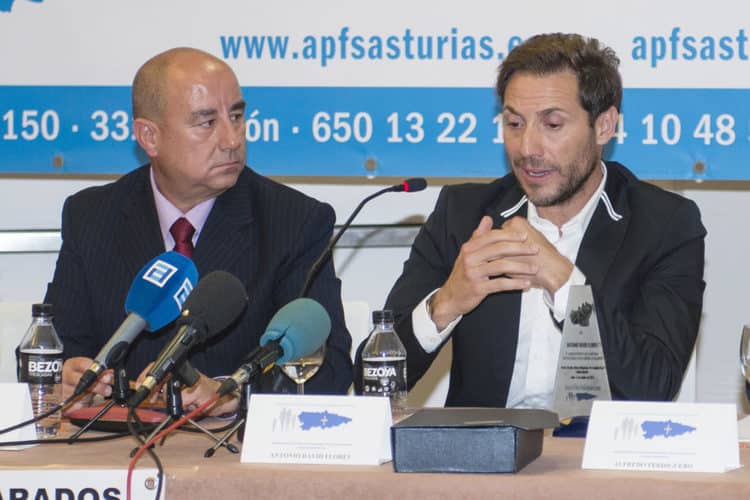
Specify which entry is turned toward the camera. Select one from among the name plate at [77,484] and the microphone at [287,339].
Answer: the name plate

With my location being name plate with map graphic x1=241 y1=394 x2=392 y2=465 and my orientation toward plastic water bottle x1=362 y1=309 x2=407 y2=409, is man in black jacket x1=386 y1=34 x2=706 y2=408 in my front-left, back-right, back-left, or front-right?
front-right

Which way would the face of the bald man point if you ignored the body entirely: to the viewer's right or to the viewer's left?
to the viewer's right

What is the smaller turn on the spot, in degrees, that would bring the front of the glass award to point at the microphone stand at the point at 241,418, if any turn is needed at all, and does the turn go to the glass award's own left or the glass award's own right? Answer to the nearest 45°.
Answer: approximately 45° to the glass award's own right

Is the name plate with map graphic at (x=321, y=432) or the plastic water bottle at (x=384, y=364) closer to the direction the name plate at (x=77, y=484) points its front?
the name plate with map graphic

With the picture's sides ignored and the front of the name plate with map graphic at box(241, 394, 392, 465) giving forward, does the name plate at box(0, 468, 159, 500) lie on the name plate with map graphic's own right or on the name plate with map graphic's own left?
on the name plate with map graphic's own right

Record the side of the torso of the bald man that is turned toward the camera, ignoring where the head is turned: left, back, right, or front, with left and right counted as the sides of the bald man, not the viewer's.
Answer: front

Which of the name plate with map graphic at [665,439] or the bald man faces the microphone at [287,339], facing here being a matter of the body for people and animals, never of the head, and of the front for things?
the bald man

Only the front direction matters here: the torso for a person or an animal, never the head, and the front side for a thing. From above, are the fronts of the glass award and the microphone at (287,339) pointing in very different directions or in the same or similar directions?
very different directions

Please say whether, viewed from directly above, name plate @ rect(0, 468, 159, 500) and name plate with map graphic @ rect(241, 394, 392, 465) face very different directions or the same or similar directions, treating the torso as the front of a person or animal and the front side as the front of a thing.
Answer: same or similar directions

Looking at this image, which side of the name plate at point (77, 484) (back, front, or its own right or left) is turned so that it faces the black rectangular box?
left

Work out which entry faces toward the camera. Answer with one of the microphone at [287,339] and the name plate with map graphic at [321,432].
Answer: the name plate with map graphic

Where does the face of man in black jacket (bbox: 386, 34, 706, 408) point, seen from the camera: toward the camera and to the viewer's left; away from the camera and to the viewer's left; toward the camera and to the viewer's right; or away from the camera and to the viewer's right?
toward the camera and to the viewer's left

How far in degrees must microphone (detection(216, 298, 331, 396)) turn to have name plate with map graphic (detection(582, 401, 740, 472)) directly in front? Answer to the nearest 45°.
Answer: approximately 90° to its right

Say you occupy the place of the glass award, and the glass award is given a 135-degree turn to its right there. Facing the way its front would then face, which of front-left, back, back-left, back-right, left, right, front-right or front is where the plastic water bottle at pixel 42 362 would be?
front-left

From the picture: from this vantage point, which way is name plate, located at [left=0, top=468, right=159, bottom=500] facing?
toward the camera

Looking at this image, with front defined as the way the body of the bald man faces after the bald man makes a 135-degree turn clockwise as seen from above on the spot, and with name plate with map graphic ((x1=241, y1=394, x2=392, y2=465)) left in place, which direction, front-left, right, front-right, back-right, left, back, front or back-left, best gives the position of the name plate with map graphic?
back-left

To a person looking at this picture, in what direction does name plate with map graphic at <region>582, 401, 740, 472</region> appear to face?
facing the viewer

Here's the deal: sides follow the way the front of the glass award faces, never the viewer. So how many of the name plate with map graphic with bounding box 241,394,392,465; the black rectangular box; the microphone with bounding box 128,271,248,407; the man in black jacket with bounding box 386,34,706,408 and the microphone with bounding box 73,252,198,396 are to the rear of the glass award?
1

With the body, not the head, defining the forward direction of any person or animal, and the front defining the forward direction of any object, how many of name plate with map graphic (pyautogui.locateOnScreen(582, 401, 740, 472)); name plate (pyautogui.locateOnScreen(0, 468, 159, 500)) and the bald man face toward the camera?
3
